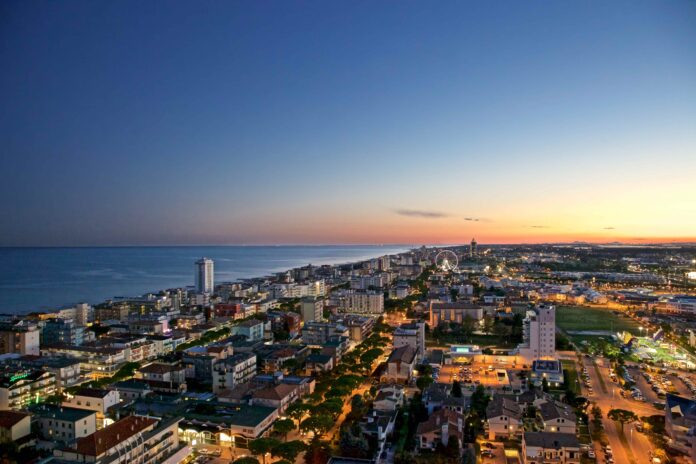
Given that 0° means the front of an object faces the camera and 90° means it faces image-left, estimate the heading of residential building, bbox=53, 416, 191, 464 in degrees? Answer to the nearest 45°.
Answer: approximately 315°

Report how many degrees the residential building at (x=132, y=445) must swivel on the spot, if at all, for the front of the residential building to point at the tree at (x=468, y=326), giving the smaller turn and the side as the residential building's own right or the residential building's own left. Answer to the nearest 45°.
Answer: approximately 90° to the residential building's own left

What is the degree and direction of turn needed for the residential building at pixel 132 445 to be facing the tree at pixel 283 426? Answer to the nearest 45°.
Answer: approximately 45° to its left

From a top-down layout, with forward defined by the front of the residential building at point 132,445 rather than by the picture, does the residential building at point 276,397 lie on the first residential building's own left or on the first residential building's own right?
on the first residential building's own left

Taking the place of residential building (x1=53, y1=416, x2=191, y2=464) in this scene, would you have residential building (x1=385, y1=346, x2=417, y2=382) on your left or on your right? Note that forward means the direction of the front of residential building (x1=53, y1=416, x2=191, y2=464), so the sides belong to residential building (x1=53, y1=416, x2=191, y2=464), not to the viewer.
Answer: on your left

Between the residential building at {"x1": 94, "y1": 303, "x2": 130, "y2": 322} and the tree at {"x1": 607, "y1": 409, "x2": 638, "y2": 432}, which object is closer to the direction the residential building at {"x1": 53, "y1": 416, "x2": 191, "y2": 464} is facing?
the tree

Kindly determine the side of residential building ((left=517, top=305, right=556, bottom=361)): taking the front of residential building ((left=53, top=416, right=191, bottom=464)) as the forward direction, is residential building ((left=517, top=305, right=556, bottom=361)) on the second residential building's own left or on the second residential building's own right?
on the second residential building's own left

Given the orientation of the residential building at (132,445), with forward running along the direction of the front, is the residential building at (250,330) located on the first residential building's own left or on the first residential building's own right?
on the first residential building's own left
